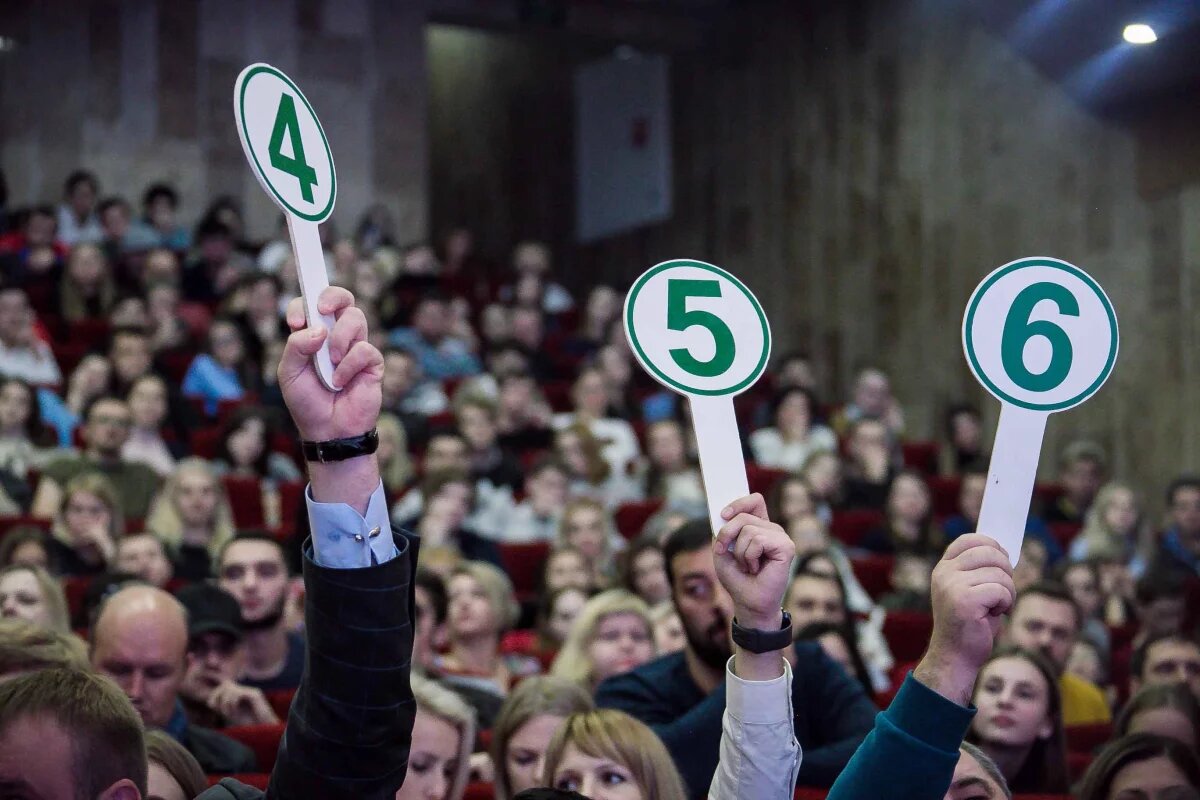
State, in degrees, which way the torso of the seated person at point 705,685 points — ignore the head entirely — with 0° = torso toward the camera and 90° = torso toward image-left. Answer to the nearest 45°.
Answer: approximately 0°

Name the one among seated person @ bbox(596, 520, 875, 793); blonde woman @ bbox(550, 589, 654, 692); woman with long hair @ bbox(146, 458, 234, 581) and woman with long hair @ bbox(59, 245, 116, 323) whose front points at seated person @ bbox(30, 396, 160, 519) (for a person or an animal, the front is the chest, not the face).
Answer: woman with long hair @ bbox(59, 245, 116, 323)

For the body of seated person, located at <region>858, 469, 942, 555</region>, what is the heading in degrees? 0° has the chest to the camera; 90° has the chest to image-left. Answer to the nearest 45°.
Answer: approximately 0°

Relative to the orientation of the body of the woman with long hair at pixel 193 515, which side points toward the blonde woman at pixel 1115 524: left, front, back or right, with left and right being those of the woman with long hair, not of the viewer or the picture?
left

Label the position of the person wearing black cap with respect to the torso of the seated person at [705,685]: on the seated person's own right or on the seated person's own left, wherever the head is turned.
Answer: on the seated person's own right
